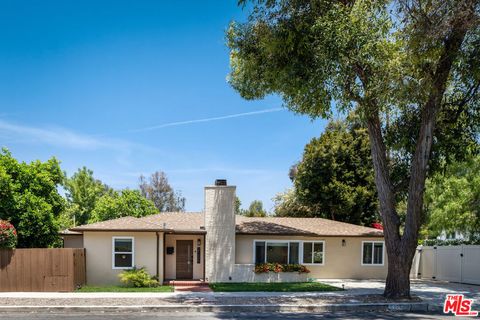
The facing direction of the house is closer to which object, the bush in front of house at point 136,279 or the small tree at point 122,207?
the bush in front of house

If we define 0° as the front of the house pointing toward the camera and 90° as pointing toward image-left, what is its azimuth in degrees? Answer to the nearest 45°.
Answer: approximately 0°

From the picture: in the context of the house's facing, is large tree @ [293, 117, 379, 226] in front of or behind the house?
behind

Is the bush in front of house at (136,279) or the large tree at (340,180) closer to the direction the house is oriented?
the bush in front of house
